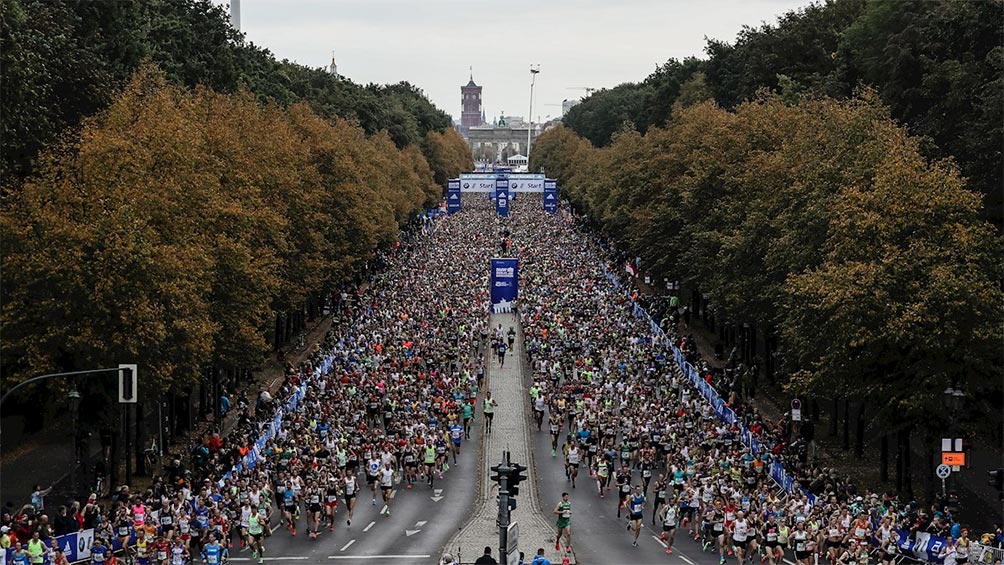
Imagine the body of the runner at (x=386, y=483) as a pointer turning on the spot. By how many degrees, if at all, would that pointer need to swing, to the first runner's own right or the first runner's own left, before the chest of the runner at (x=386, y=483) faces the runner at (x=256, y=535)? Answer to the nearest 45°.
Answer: approximately 45° to the first runner's own right

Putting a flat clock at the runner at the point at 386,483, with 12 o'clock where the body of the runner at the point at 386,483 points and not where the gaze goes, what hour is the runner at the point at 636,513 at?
the runner at the point at 636,513 is roughly at 10 o'clock from the runner at the point at 386,483.

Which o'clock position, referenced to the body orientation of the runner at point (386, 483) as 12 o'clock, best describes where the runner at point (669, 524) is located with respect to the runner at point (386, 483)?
the runner at point (669, 524) is roughly at 10 o'clock from the runner at point (386, 483).

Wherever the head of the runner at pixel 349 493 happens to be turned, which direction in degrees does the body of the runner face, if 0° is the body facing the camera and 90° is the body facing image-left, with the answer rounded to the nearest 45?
approximately 0°

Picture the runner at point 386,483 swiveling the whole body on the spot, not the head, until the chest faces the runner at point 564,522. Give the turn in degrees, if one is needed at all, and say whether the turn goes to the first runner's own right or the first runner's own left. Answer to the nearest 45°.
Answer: approximately 45° to the first runner's own left

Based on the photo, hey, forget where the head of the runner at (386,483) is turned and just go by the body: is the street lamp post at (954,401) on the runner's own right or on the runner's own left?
on the runner's own left

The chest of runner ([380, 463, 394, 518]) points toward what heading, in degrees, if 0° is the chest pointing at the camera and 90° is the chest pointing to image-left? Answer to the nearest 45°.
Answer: approximately 0°

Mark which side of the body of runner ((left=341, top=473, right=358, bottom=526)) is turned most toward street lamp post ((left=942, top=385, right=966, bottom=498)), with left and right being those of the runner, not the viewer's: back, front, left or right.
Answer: left
